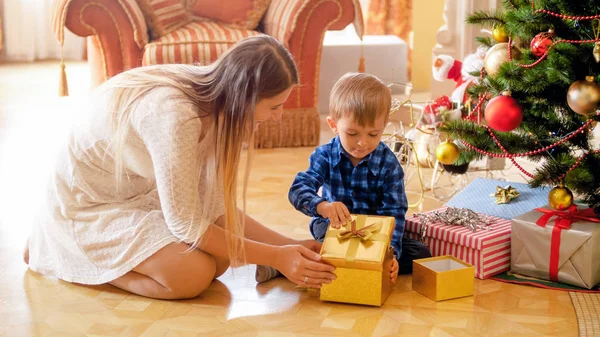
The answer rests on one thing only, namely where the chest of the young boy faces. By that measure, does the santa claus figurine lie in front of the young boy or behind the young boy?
behind

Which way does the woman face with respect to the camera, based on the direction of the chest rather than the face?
to the viewer's right

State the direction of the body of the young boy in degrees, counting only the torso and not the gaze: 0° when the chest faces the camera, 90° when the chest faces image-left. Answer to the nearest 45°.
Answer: approximately 0°

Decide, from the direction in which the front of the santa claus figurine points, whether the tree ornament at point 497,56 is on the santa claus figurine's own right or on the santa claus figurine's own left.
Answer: on the santa claus figurine's own left

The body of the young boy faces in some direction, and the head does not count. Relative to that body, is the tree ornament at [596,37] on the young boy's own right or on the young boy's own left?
on the young boy's own left

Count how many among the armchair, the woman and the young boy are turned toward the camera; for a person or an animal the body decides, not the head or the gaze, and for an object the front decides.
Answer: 2

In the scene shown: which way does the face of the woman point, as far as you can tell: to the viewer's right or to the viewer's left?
to the viewer's right

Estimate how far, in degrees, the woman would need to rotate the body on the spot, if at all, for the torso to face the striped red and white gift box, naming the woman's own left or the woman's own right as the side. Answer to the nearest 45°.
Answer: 0° — they already face it

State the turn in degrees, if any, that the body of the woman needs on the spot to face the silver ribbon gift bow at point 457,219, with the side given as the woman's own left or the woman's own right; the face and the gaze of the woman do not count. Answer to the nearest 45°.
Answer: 0° — they already face it
